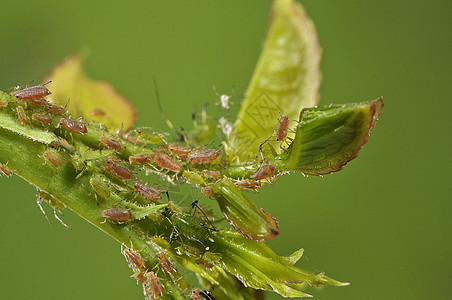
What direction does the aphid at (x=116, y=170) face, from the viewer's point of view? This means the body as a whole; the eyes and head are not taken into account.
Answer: to the viewer's left

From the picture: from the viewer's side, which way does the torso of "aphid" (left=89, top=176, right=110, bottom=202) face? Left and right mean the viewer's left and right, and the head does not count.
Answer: facing to the left of the viewer
